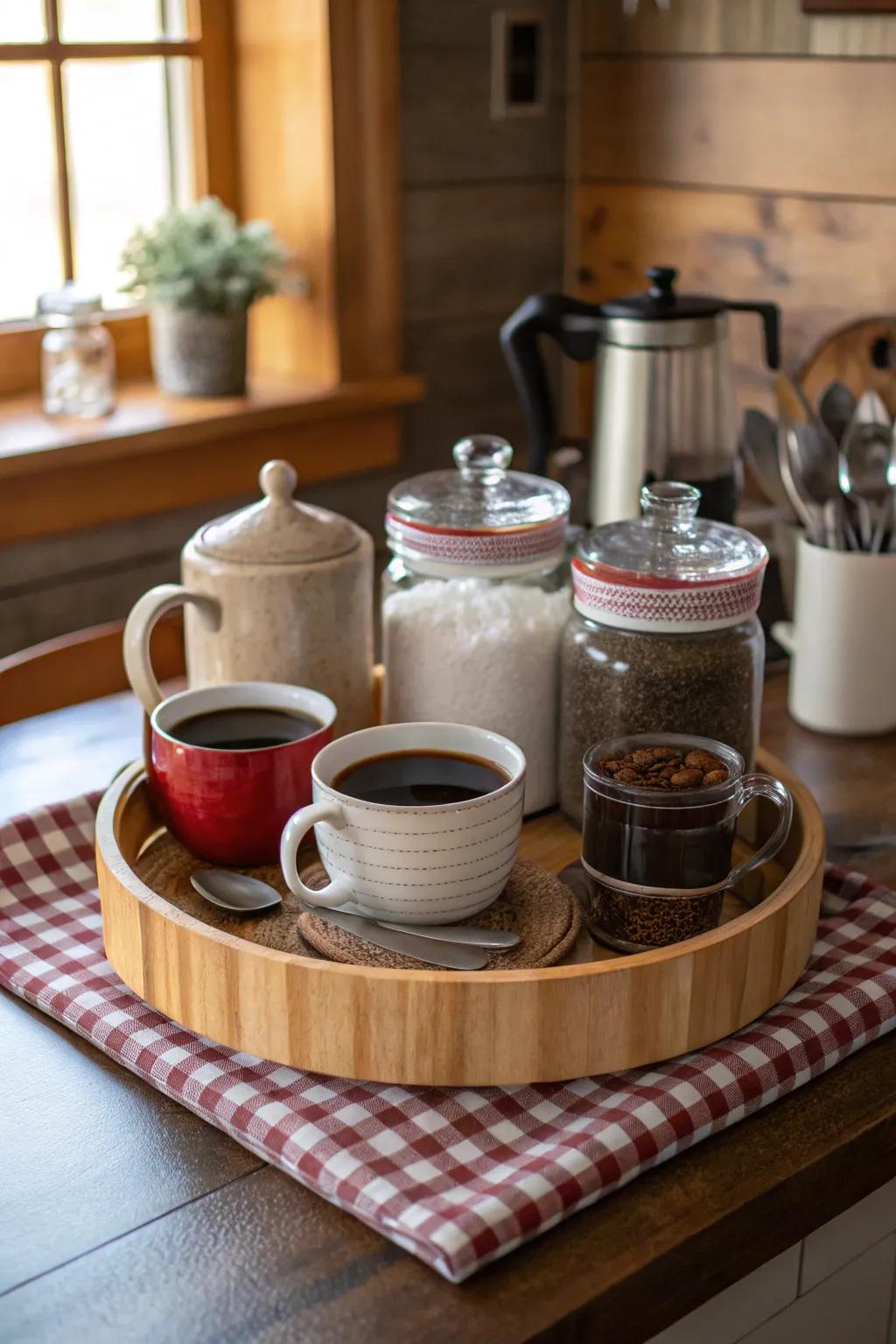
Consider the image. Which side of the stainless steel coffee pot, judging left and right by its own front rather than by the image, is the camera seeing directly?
right

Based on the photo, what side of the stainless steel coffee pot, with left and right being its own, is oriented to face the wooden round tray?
right

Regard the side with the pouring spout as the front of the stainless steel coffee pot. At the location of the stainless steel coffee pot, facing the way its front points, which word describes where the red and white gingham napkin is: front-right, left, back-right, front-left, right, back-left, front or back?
right

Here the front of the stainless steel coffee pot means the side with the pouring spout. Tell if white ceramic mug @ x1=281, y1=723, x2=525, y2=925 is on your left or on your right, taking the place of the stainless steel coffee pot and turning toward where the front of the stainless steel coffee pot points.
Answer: on your right

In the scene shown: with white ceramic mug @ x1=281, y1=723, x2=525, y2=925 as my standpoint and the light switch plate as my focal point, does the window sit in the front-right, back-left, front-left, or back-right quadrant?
front-left

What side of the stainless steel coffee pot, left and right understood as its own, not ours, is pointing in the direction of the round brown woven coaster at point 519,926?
right

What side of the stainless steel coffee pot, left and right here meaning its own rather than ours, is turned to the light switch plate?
left

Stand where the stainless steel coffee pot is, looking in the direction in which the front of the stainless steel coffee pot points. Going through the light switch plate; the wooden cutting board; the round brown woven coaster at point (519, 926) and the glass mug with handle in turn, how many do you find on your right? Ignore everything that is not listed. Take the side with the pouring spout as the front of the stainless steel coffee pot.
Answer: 2

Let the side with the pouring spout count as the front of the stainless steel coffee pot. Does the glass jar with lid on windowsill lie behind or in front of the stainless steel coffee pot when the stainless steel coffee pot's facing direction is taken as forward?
behind
